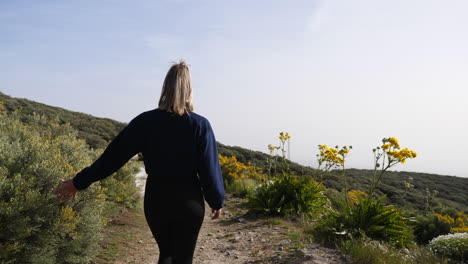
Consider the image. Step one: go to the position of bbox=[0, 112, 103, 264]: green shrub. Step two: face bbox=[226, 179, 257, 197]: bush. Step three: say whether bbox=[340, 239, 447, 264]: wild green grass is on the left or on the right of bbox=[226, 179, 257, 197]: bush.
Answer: right

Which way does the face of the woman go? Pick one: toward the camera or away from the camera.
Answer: away from the camera

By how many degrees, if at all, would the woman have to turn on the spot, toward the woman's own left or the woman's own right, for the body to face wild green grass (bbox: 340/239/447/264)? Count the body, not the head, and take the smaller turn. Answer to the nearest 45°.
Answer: approximately 90° to the woman's own right

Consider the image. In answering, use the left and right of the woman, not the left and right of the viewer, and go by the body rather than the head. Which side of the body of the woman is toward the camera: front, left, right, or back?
back

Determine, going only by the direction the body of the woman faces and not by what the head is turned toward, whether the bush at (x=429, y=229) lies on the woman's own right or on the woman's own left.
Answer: on the woman's own right
